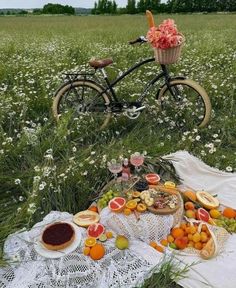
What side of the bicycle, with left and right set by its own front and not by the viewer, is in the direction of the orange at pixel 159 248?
right

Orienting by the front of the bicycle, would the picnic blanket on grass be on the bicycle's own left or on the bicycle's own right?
on the bicycle's own right

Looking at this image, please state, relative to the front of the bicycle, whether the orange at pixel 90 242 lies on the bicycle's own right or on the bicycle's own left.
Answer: on the bicycle's own right

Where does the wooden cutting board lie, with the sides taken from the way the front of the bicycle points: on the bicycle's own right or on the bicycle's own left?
on the bicycle's own right

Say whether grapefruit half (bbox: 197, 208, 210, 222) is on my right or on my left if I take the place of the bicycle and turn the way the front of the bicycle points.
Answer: on my right

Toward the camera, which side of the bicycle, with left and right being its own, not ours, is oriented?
right

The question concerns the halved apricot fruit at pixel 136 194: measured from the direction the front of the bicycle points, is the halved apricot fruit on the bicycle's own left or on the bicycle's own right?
on the bicycle's own right

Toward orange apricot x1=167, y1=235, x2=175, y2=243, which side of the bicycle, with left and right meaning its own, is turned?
right

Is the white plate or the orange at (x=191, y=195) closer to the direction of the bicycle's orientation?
the orange

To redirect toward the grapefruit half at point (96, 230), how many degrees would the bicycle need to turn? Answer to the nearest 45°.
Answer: approximately 90° to its right

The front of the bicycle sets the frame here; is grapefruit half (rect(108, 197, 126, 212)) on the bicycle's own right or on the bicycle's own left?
on the bicycle's own right

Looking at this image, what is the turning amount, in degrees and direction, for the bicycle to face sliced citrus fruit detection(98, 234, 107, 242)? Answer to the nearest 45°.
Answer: approximately 90° to its right
